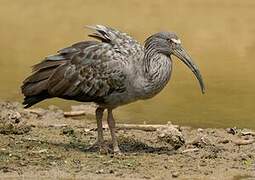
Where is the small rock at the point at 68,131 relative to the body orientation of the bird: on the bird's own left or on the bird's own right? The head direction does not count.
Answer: on the bird's own left

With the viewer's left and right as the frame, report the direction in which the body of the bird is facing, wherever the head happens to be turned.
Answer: facing to the right of the viewer

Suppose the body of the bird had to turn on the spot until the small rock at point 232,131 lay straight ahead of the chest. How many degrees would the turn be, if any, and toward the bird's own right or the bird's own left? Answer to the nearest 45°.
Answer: approximately 45° to the bird's own left

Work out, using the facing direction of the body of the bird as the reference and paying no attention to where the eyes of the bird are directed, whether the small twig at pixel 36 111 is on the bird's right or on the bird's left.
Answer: on the bird's left

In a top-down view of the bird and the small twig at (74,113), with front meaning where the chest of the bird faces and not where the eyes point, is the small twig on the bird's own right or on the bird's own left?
on the bird's own left
